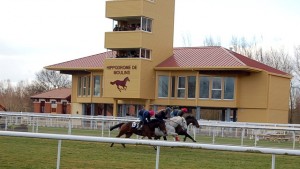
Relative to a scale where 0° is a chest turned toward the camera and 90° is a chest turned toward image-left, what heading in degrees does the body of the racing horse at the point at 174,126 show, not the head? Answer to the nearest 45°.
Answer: approximately 270°

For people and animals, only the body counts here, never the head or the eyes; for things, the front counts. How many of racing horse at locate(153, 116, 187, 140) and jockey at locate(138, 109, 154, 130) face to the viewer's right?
2

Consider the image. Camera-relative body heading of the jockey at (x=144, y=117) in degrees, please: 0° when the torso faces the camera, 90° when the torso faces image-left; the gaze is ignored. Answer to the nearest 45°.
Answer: approximately 270°

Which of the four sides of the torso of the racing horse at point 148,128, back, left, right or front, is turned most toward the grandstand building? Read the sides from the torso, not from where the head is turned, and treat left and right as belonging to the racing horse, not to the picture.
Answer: left

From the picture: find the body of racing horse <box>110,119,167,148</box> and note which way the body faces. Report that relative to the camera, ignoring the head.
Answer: to the viewer's right

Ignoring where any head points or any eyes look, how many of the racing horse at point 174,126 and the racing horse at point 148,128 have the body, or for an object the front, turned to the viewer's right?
2

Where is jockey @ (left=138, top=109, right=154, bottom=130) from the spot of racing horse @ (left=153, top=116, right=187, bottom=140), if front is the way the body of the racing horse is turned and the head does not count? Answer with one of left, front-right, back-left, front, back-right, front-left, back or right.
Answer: back-right
